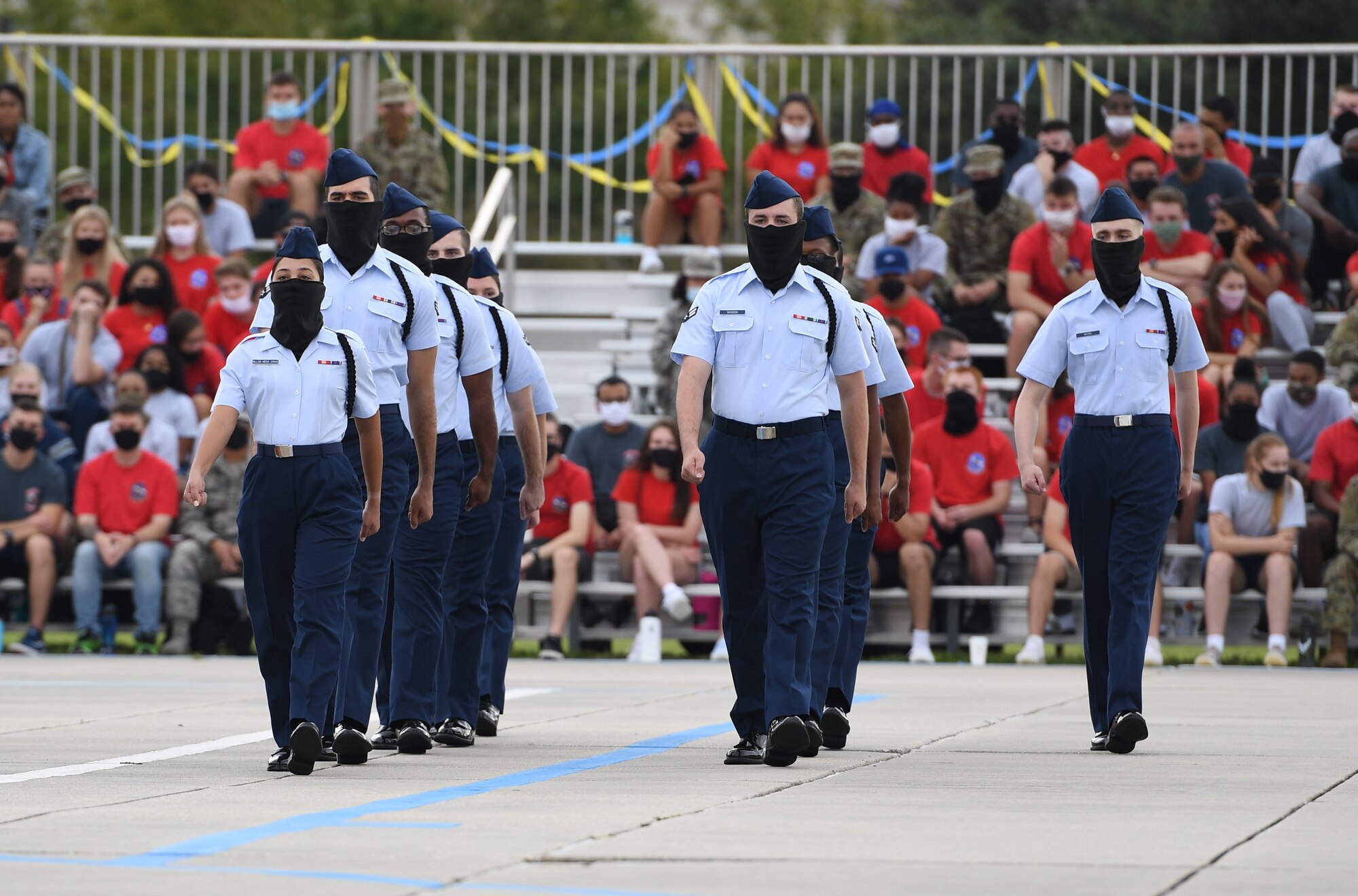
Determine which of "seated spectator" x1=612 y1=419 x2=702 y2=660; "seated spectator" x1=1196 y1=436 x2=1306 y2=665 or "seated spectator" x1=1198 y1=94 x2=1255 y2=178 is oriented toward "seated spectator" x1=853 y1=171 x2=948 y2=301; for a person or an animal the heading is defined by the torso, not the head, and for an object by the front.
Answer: "seated spectator" x1=1198 y1=94 x2=1255 y2=178

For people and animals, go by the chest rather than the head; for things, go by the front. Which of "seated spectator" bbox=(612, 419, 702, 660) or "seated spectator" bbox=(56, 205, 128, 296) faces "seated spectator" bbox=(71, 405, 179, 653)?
"seated spectator" bbox=(56, 205, 128, 296)

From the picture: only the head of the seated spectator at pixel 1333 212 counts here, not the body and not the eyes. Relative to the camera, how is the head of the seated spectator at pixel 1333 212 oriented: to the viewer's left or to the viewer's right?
to the viewer's left

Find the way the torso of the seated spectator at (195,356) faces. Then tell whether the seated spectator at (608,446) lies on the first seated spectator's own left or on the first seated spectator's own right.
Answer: on the first seated spectator's own left

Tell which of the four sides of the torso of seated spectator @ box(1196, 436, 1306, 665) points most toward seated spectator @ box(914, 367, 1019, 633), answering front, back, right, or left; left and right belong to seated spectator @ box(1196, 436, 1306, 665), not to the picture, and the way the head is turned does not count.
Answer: right

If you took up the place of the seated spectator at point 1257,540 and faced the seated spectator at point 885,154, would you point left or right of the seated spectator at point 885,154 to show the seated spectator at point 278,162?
left

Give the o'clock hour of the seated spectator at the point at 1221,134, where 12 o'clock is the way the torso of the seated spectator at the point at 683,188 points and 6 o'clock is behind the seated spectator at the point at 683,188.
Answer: the seated spectator at the point at 1221,134 is roughly at 9 o'clock from the seated spectator at the point at 683,188.

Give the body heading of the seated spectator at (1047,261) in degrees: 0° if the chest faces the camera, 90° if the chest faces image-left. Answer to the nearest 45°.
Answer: approximately 0°

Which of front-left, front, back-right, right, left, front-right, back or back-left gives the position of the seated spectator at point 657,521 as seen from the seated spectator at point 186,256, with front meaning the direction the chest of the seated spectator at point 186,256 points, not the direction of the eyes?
front-left
